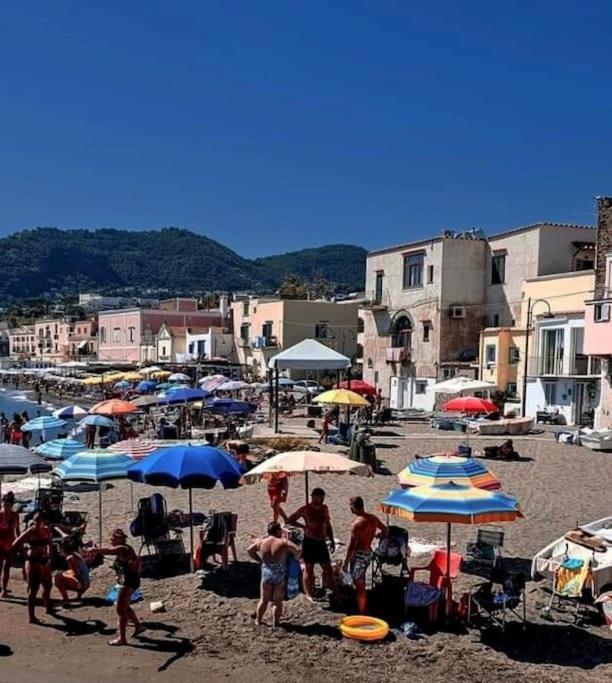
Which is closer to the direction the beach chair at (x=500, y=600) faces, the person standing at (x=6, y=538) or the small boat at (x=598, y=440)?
the person standing

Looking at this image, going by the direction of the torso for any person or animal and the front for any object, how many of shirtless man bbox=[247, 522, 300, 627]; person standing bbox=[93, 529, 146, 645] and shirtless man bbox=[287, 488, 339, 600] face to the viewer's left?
1

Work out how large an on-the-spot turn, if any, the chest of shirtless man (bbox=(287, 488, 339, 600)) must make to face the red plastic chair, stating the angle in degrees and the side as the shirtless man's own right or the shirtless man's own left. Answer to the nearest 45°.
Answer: approximately 90° to the shirtless man's own left

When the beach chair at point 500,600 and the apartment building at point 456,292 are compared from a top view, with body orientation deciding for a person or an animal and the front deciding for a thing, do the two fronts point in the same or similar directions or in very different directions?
same or similar directions

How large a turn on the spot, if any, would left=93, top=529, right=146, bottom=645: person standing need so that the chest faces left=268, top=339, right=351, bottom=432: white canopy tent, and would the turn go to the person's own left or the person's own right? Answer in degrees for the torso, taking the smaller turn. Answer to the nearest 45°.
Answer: approximately 90° to the person's own right

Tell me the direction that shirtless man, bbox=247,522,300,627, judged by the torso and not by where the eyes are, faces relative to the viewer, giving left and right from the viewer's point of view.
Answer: facing away from the viewer

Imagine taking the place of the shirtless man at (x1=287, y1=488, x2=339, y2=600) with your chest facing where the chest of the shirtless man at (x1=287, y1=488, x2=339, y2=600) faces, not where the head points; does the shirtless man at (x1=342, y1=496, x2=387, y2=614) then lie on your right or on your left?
on your left

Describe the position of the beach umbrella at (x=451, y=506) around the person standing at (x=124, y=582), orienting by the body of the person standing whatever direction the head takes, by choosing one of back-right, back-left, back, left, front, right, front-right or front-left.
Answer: back

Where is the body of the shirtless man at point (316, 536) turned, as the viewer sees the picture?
toward the camera

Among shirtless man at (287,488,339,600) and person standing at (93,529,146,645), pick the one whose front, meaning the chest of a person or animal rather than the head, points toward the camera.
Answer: the shirtless man

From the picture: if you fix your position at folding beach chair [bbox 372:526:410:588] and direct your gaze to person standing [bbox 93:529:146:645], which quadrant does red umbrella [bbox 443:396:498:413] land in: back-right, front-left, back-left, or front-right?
back-right

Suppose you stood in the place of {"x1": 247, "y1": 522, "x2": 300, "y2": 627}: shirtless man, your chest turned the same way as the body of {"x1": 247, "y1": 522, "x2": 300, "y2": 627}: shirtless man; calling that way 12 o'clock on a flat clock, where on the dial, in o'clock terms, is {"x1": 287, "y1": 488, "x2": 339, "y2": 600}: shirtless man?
{"x1": 287, "y1": 488, "x2": 339, "y2": 600}: shirtless man is roughly at 1 o'clock from {"x1": 247, "y1": 522, "x2": 300, "y2": 627}: shirtless man.

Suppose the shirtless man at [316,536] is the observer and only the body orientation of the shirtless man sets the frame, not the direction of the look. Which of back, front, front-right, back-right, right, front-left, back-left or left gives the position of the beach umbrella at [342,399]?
back

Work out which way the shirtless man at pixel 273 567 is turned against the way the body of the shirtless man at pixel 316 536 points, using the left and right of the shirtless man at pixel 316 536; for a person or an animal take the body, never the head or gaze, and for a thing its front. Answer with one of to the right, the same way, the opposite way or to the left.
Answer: the opposite way

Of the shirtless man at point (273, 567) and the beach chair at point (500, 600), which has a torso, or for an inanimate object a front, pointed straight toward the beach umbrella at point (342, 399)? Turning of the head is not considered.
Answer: the shirtless man

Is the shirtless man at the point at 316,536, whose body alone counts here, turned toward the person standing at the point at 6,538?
no

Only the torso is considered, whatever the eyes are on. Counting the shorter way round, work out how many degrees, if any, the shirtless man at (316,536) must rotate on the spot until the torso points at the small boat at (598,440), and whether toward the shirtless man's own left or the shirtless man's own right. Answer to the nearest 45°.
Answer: approximately 135° to the shirtless man's own left

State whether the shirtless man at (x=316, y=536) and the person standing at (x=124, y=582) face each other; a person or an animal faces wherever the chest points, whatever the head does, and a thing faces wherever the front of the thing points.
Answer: no

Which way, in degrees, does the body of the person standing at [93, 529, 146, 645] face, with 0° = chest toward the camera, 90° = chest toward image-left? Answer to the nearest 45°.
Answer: approximately 90°

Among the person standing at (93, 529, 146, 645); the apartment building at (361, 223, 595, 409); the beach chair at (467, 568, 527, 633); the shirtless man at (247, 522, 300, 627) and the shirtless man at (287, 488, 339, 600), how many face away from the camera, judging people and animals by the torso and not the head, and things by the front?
1

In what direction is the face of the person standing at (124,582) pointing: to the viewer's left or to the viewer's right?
to the viewer's left
